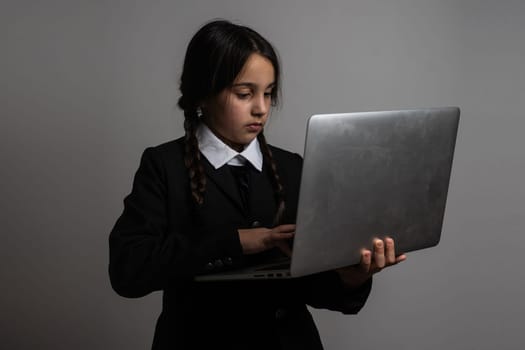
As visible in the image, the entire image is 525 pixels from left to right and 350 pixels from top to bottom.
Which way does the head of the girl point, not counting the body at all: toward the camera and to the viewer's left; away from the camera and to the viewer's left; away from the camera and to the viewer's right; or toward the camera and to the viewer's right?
toward the camera and to the viewer's right

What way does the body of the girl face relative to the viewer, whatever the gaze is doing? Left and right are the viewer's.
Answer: facing the viewer and to the right of the viewer
